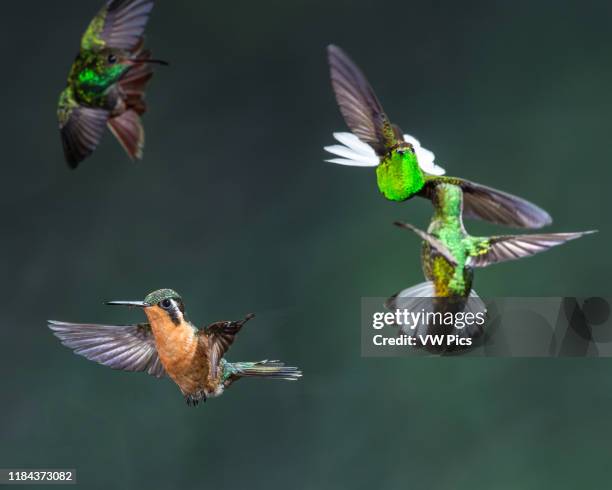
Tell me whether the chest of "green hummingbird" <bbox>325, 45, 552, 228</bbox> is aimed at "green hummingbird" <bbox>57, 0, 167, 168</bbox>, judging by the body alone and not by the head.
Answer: no

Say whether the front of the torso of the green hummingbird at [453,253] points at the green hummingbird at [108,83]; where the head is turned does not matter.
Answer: no

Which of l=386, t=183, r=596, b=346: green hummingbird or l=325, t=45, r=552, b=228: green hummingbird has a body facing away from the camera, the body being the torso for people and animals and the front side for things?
l=386, t=183, r=596, b=346: green hummingbird

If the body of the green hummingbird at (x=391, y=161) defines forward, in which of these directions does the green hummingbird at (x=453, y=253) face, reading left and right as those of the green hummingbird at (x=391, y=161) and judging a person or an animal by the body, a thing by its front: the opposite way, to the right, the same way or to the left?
the opposite way

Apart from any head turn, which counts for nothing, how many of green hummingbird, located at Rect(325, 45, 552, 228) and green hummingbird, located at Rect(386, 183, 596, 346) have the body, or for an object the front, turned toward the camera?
1

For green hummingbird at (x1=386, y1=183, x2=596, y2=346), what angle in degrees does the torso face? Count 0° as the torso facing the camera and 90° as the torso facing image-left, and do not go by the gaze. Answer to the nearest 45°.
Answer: approximately 180°

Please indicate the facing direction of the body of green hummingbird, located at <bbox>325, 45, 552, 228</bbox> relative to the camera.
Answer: toward the camera
